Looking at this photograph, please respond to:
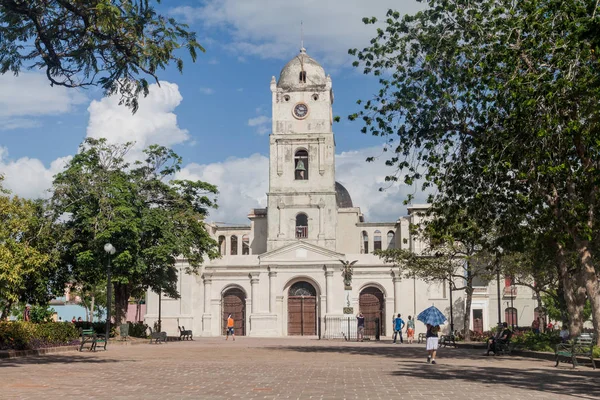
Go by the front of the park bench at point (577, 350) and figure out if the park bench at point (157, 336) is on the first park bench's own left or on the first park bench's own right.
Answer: on the first park bench's own right

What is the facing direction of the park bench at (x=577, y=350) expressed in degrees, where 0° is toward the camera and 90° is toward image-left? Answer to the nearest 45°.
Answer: approximately 45°

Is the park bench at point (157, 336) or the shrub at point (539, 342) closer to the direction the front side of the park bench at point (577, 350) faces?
the park bench

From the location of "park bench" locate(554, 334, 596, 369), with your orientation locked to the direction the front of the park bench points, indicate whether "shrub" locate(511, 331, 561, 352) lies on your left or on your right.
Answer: on your right

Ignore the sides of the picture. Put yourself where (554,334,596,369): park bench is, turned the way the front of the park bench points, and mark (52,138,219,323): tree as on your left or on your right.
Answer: on your right

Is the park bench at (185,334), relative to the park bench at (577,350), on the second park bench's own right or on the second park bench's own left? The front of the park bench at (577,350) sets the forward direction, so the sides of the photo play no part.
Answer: on the second park bench's own right

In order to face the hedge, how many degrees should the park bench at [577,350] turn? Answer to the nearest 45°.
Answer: approximately 45° to its right

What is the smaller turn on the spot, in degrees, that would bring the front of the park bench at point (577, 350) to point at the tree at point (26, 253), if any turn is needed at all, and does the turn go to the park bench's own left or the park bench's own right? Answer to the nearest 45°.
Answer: approximately 45° to the park bench's own right

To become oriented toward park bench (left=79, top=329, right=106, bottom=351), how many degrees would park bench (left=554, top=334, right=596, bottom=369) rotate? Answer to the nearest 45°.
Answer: approximately 45° to its right

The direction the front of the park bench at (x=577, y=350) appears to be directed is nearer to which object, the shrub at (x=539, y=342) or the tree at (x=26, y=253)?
the tree
